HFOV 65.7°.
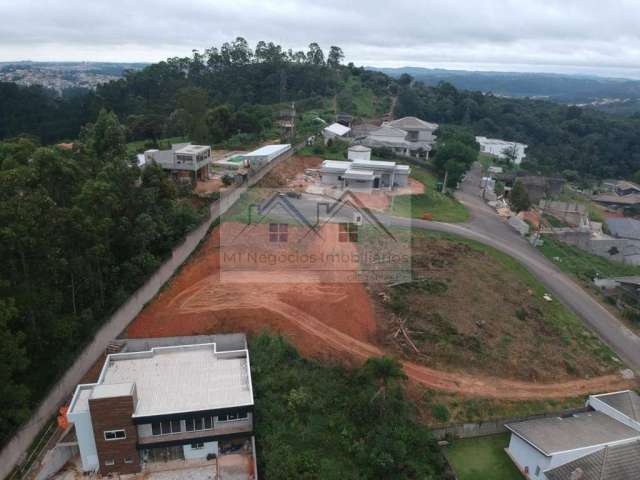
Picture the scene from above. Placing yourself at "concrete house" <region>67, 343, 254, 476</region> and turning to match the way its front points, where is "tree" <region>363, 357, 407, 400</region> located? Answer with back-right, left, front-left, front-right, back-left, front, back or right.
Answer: left

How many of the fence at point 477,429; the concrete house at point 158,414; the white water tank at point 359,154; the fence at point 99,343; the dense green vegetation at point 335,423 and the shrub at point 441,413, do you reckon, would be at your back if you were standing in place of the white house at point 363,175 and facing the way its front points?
1

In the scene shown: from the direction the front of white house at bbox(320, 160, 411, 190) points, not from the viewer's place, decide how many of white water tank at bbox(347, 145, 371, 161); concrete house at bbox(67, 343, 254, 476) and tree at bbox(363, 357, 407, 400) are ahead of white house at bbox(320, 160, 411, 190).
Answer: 2

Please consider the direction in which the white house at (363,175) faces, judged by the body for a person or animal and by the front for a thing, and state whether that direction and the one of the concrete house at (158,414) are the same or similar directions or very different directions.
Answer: same or similar directions

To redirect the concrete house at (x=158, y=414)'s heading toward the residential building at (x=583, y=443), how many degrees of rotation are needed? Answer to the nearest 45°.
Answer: approximately 90° to its left

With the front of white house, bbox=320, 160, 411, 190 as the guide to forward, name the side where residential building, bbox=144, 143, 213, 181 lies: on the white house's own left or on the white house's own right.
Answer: on the white house's own right

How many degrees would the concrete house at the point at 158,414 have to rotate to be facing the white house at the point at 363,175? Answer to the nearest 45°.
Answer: approximately 135° to its left

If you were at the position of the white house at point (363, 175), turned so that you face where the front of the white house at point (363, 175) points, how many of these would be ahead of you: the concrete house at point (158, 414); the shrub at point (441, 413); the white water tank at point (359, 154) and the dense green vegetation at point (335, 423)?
3

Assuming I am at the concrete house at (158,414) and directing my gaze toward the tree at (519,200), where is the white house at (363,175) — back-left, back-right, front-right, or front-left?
front-left

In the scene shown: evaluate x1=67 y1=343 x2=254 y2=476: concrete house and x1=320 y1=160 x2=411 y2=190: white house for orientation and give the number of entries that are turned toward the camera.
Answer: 2

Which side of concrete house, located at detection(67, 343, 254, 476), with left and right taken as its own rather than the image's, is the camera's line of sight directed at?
front

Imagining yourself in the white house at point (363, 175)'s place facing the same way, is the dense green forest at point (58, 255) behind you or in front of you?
in front

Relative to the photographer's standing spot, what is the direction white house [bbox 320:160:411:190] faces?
facing the viewer

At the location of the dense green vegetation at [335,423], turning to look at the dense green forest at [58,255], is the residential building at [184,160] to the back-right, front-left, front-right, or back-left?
front-right

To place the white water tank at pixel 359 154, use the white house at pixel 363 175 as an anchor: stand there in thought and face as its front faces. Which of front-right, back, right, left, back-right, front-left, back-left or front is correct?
back

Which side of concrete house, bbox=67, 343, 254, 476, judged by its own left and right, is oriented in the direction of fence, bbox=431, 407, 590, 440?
left

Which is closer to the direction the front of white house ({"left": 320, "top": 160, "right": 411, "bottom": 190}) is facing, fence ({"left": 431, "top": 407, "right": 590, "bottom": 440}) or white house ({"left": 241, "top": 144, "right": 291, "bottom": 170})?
the fence

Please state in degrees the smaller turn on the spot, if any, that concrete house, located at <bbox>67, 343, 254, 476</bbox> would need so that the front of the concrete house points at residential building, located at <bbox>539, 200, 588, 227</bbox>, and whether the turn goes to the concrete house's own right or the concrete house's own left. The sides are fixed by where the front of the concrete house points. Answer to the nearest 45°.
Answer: approximately 135° to the concrete house's own left

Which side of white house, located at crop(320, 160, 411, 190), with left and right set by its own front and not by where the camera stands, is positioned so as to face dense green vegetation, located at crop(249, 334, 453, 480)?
front

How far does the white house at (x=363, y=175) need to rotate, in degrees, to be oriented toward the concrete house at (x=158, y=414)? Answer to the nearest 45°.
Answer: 0° — it already faces it

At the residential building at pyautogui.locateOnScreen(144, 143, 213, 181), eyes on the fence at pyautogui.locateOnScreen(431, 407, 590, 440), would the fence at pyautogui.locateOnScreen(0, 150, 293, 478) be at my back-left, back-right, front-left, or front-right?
front-right
